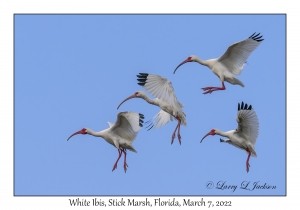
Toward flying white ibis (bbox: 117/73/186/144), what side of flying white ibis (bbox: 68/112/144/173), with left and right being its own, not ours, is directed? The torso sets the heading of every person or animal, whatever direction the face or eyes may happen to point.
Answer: back

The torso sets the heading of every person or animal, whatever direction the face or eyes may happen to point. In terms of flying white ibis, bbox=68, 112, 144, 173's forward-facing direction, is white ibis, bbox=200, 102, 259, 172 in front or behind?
behind

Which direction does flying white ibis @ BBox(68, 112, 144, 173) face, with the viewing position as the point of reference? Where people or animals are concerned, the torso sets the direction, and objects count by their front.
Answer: facing to the left of the viewer

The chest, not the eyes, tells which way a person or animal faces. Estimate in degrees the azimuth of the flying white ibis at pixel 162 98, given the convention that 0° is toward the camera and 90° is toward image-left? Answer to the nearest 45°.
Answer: approximately 90°

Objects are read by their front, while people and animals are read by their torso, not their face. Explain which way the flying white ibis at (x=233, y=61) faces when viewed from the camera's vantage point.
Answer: facing to the left of the viewer

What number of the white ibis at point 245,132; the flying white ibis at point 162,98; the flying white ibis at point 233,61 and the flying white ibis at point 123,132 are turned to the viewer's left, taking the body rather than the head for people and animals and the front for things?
4

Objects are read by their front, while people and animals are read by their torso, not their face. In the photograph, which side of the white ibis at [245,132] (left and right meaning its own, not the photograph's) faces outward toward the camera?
left

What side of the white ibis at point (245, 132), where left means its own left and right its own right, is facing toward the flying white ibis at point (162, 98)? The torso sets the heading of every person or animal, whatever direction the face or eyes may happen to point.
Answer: front

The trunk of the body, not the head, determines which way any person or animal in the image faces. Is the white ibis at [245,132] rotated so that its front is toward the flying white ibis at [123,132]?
yes

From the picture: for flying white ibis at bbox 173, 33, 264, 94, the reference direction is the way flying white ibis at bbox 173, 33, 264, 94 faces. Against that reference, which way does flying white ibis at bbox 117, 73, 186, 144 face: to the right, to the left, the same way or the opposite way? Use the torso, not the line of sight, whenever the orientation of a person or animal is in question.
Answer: the same way

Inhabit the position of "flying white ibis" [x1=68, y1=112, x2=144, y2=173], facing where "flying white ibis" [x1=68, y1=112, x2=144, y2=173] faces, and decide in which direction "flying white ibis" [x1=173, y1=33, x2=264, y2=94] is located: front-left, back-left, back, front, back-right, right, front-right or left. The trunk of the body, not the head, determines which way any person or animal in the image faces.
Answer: back

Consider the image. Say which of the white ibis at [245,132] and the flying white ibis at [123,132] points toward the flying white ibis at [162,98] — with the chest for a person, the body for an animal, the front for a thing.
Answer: the white ibis

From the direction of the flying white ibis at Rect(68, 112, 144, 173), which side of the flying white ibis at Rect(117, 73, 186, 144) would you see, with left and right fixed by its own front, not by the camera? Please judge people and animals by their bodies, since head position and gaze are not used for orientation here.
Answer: front

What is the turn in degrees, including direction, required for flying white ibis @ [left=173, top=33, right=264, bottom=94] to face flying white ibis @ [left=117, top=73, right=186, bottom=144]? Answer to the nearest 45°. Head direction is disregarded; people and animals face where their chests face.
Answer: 0° — it already faces it
